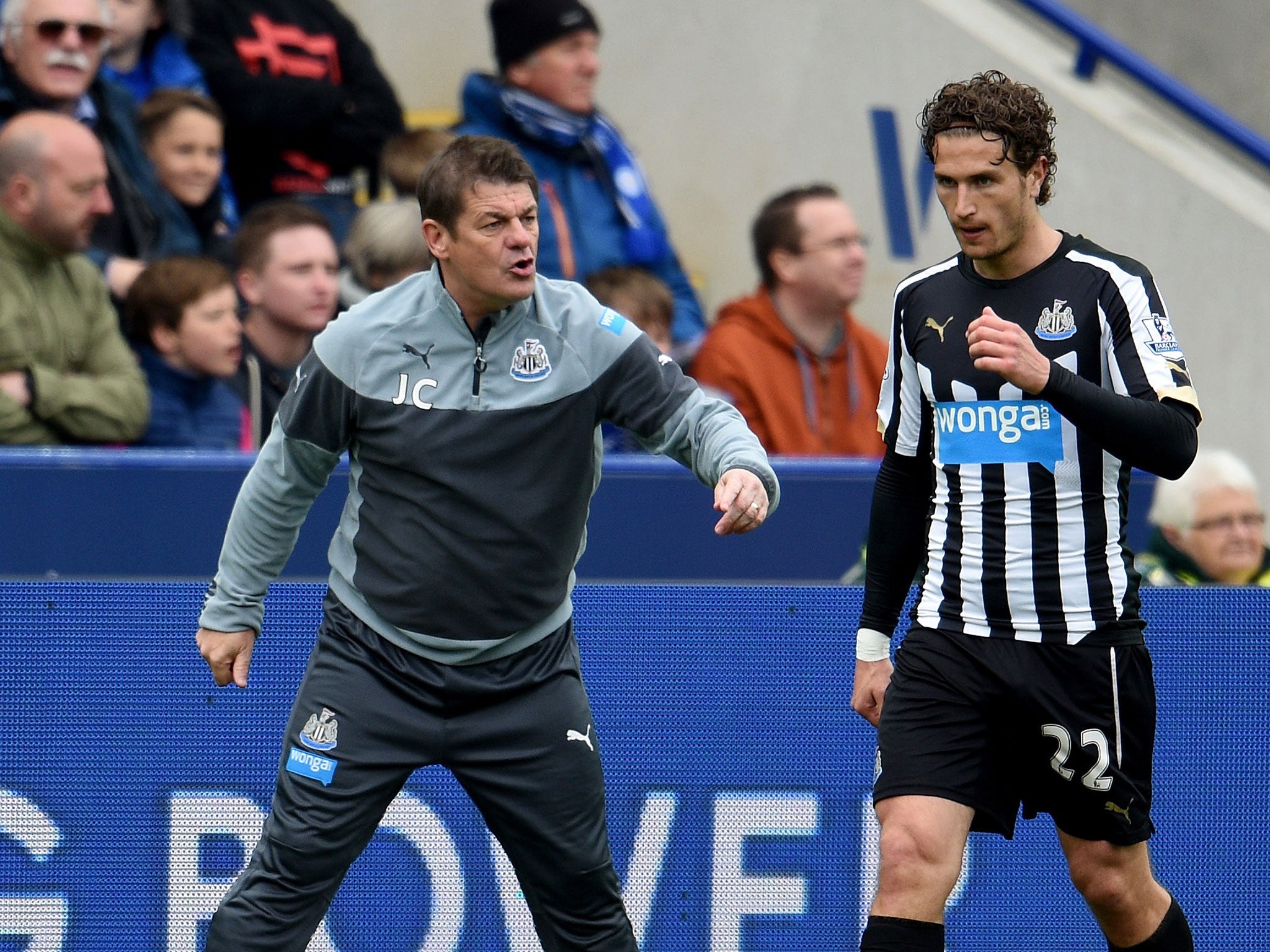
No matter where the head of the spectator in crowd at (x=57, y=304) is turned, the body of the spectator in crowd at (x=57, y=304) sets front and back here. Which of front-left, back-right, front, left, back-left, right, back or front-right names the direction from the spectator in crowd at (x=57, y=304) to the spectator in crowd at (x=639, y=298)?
front-left

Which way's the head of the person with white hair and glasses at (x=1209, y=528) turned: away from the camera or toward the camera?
toward the camera

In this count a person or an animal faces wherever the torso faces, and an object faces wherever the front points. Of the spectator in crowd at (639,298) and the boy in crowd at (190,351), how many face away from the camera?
0

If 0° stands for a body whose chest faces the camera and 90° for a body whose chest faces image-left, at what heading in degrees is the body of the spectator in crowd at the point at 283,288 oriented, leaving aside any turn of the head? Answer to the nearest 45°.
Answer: approximately 315°

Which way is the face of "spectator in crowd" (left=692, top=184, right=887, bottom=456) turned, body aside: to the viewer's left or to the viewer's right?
to the viewer's right

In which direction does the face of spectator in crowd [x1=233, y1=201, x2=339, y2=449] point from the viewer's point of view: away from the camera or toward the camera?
toward the camera

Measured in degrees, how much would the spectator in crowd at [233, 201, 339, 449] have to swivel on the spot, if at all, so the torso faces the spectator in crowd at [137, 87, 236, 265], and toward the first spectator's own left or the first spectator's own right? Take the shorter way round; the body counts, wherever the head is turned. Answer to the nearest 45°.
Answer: approximately 180°

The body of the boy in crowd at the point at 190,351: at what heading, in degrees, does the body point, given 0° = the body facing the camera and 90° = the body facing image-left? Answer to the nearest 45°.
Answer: approximately 315°

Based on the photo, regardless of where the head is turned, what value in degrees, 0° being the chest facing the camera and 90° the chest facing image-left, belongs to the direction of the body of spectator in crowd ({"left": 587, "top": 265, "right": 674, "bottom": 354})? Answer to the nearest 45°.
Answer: approximately 315°

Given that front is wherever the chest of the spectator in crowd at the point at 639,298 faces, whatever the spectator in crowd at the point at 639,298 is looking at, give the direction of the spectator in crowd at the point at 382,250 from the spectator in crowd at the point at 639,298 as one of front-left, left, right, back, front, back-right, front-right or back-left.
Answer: back-right

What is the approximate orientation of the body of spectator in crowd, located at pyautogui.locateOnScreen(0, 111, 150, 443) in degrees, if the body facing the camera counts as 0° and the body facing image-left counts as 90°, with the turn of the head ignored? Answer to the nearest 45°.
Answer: approximately 315°

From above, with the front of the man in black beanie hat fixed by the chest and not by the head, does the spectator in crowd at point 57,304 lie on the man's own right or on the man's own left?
on the man's own right

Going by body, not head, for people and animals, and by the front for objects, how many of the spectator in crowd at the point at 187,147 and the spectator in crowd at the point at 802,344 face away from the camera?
0

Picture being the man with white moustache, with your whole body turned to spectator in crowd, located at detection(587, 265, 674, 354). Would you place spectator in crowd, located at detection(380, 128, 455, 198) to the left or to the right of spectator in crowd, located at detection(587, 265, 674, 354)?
left

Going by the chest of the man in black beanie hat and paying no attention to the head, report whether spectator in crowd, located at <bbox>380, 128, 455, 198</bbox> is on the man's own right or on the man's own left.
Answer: on the man's own right
